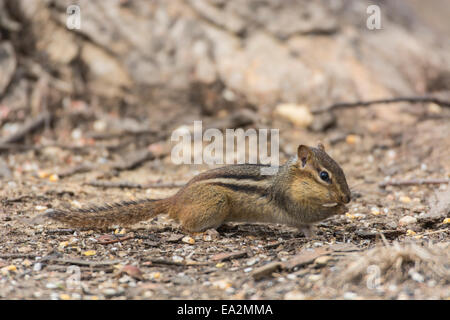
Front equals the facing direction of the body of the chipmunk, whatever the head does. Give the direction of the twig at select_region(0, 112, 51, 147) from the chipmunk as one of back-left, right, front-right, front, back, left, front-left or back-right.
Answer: back-left

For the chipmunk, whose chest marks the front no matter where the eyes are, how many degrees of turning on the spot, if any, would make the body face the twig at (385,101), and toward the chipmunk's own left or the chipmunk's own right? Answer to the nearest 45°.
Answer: approximately 45° to the chipmunk's own left

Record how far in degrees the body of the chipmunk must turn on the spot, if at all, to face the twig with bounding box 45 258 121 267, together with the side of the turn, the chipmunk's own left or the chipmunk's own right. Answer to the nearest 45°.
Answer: approximately 135° to the chipmunk's own right

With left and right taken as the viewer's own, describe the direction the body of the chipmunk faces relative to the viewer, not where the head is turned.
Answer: facing to the right of the viewer

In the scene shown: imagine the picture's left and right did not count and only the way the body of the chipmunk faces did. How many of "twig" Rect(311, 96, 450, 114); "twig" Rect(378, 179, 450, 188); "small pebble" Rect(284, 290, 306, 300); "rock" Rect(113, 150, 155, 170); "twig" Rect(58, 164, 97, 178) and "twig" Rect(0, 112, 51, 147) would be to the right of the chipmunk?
1

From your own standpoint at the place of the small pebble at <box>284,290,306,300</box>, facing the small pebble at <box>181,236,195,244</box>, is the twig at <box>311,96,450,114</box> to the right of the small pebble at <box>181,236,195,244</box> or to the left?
right

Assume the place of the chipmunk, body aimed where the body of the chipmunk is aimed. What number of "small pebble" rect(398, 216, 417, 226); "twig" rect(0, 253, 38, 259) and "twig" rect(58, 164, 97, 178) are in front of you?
1

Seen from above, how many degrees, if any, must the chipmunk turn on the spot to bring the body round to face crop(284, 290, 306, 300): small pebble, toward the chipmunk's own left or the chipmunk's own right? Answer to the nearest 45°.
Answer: approximately 90° to the chipmunk's own right

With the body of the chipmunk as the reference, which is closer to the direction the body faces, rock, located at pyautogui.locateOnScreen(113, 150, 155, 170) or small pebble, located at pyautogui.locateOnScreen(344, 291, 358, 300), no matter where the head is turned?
the small pebble

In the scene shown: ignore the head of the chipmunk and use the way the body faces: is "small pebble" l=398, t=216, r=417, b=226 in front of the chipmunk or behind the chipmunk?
in front

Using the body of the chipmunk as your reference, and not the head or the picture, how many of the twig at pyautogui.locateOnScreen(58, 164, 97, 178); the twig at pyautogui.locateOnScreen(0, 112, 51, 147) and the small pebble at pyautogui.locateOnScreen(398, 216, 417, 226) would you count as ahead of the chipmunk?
1

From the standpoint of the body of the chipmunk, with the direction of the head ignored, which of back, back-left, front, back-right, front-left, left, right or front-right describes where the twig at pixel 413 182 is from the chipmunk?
front-left

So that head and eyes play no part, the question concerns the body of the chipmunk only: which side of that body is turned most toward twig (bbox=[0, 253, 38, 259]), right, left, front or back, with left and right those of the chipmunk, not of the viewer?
back

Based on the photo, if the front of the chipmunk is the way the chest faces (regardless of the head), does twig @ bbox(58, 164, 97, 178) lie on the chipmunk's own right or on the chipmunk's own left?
on the chipmunk's own left

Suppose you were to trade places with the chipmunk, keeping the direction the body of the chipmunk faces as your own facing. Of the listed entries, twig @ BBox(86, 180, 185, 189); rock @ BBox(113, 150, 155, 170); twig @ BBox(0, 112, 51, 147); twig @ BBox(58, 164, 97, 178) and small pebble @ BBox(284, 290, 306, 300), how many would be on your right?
1

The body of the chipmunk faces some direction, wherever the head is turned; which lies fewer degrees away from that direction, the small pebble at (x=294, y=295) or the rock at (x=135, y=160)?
the small pebble
